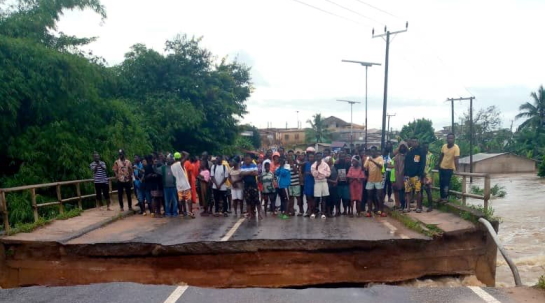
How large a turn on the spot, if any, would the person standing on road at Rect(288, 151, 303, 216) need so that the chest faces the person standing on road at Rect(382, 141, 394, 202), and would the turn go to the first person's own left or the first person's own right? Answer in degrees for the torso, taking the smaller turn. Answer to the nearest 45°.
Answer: approximately 90° to the first person's own left

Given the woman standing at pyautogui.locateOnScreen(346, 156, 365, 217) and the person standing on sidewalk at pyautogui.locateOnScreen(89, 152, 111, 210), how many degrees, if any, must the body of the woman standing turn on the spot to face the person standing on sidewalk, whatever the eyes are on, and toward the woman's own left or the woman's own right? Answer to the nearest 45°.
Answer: approximately 90° to the woman's own right

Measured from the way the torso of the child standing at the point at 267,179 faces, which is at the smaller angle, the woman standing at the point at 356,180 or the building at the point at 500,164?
the woman standing

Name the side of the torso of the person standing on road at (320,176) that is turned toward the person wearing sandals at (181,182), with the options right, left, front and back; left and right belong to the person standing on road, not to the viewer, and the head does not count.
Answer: right

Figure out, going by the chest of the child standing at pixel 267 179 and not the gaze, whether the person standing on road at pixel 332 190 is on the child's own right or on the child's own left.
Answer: on the child's own left

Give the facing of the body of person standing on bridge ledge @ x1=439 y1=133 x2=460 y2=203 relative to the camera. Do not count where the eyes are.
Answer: toward the camera

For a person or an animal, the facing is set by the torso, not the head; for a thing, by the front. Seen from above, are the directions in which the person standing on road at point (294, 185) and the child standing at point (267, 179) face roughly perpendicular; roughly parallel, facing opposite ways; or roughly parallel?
roughly parallel

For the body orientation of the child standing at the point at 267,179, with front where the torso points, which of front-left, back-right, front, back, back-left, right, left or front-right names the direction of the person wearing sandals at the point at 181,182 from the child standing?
right

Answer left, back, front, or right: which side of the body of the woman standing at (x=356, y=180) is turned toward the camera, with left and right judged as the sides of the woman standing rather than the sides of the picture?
front

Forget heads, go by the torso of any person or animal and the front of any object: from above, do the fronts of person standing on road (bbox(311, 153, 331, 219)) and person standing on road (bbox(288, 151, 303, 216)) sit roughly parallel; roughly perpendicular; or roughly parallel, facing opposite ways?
roughly parallel

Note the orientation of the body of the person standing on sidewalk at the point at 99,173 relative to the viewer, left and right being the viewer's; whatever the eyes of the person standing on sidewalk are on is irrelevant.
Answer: facing the viewer

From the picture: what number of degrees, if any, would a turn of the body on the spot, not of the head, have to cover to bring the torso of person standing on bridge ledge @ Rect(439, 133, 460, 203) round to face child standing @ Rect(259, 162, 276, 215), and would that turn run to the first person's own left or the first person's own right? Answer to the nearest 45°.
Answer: approximately 90° to the first person's own right

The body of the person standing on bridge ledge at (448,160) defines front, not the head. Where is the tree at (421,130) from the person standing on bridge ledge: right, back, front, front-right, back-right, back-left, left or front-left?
back

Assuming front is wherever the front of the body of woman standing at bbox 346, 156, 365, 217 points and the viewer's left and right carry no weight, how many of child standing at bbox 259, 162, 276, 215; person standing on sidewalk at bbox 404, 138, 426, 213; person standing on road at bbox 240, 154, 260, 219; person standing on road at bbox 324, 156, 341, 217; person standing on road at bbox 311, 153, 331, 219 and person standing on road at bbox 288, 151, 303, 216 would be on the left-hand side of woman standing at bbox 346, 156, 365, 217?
1

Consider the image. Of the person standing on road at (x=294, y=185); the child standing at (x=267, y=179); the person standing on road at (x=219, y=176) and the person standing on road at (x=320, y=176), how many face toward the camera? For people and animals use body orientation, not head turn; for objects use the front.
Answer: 4
